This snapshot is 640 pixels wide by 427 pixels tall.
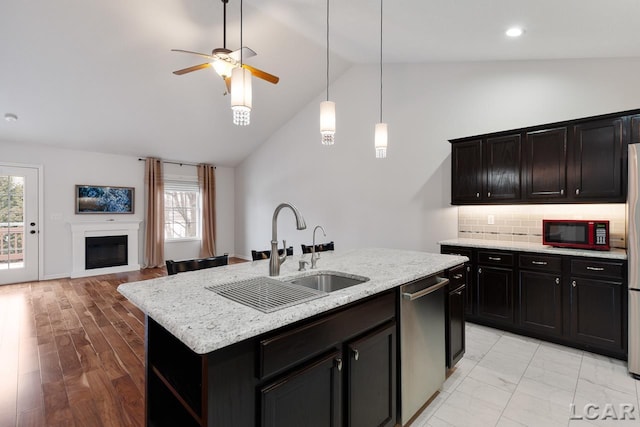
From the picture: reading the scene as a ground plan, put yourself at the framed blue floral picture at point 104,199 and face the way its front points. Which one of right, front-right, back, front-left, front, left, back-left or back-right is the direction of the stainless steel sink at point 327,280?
front

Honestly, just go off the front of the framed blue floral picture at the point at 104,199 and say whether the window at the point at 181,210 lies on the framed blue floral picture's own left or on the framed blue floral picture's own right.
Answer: on the framed blue floral picture's own left

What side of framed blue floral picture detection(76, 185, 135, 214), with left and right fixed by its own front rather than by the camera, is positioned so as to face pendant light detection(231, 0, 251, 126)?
front

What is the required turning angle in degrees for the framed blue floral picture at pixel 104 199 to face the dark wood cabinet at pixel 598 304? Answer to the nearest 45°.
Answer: approximately 45° to its left

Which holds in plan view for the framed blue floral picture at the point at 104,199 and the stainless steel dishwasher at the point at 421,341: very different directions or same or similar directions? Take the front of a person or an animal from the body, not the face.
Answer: same or similar directions

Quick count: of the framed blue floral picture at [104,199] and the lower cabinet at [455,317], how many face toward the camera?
1

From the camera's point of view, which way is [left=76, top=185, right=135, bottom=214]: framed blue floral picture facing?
toward the camera

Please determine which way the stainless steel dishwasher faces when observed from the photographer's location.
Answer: facing the viewer and to the right of the viewer

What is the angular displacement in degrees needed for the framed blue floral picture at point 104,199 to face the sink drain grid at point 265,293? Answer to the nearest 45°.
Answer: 0° — it already faces it
